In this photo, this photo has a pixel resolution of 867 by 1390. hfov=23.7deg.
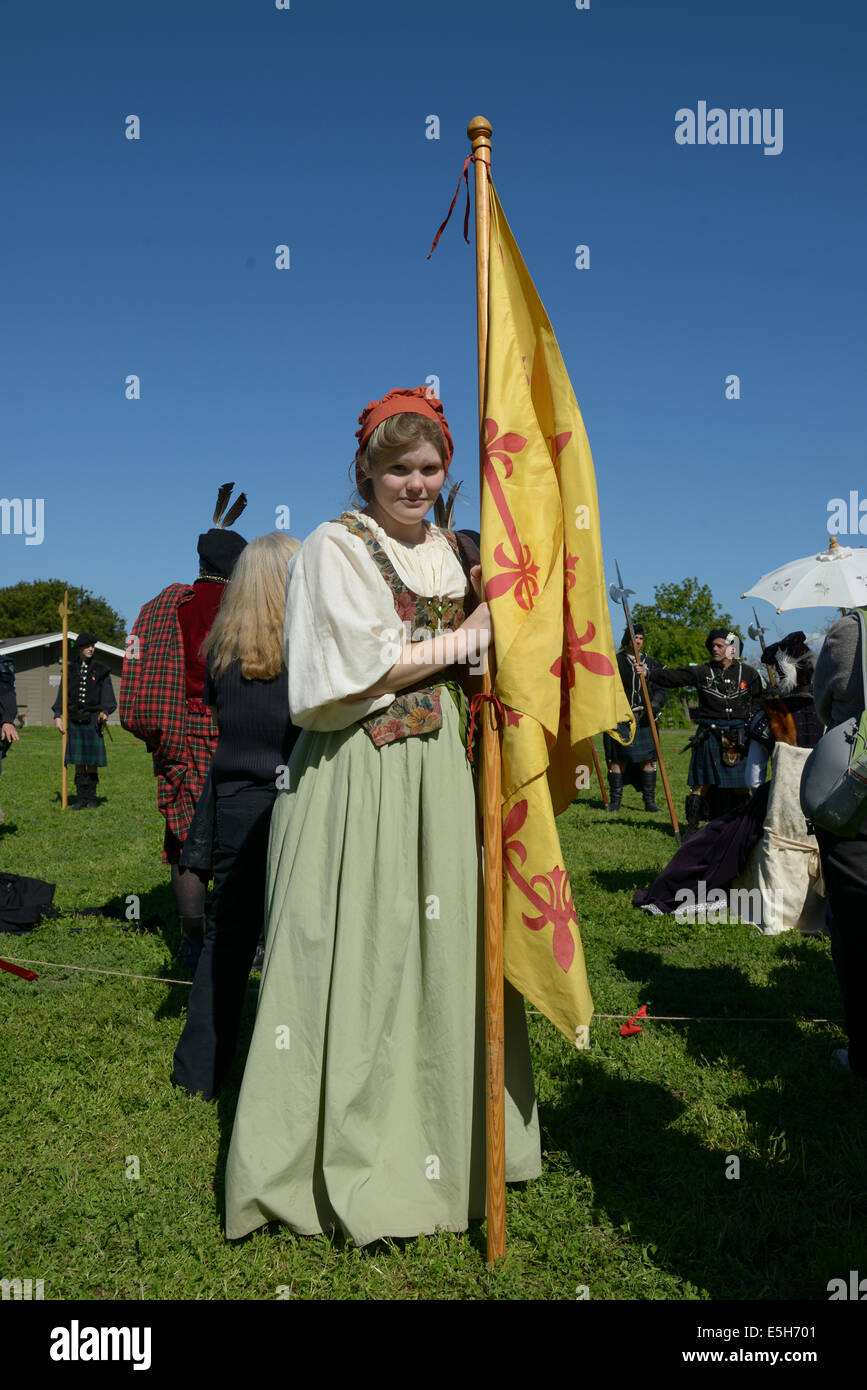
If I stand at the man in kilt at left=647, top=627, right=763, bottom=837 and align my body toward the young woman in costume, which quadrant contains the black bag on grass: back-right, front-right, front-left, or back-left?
front-right

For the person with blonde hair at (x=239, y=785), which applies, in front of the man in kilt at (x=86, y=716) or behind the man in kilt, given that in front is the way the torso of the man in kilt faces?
in front

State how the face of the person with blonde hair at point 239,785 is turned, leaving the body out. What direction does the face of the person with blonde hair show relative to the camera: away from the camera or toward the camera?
away from the camera

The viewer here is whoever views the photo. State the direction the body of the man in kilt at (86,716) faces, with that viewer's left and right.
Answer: facing the viewer

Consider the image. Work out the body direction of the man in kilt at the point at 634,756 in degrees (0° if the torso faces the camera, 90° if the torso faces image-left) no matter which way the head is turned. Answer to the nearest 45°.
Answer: approximately 315°

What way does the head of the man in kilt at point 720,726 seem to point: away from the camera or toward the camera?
toward the camera

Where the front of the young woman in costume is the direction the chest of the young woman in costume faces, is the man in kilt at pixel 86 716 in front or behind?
behind

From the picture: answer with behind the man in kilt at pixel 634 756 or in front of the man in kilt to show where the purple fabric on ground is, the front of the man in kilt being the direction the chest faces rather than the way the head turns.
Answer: in front

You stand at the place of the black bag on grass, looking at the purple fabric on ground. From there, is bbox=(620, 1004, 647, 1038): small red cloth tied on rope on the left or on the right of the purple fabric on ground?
right

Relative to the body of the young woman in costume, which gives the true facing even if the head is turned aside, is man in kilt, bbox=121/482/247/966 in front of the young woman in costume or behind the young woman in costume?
behind

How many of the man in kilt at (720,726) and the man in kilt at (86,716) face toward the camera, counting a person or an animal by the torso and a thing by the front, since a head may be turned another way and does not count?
2

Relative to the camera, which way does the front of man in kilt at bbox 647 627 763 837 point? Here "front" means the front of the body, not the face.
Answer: toward the camera

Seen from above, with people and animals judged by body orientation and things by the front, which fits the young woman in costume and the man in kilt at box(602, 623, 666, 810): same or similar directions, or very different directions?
same or similar directions
